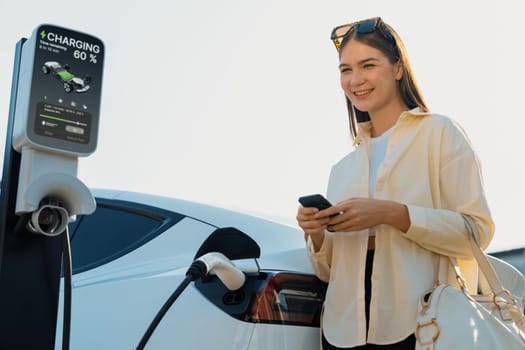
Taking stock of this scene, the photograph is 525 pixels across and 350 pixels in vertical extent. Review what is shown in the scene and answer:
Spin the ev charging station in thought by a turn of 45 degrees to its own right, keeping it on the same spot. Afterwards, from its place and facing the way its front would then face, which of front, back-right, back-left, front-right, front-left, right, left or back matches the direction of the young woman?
left

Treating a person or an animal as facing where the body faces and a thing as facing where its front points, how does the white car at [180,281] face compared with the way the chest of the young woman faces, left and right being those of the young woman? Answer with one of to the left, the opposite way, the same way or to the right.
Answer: to the right

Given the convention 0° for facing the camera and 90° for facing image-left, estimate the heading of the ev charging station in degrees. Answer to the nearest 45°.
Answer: approximately 315°

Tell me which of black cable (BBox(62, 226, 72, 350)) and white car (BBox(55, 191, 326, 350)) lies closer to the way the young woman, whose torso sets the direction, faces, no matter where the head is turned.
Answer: the black cable

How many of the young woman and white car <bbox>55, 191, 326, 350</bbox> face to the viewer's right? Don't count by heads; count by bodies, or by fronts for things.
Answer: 0

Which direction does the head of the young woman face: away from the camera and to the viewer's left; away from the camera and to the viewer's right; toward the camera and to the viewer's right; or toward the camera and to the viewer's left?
toward the camera and to the viewer's left

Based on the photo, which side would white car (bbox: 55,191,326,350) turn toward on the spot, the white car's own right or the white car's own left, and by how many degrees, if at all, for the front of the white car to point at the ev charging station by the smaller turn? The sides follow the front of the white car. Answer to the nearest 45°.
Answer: approximately 90° to the white car's own left

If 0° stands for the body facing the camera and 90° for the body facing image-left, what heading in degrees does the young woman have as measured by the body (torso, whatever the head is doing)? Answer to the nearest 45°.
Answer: approximately 45°

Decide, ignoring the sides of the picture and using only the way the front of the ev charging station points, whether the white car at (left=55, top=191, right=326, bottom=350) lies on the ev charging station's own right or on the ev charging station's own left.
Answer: on the ev charging station's own left
